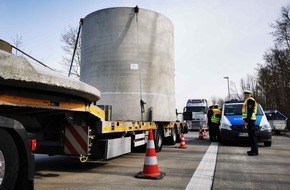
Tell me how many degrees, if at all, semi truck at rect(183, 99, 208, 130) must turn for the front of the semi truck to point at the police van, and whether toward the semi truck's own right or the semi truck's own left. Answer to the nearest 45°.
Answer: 0° — it already faces it

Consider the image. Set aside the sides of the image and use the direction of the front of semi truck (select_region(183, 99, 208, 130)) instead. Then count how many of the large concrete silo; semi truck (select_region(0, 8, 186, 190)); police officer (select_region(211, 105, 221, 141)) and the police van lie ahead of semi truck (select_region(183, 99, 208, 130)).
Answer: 4

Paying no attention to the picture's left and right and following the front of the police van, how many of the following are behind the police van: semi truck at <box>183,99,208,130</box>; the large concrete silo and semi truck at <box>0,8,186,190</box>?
1

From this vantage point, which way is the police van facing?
toward the camera

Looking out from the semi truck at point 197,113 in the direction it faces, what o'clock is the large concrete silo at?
The large concrete silo is roughly at 12 o'clock from the semi truck.

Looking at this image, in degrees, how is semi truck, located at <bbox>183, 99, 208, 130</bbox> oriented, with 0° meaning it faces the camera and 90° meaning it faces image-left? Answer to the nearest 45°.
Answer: approximately 0°

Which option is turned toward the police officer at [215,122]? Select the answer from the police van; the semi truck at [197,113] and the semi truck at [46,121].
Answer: the semi truck at [197,113]

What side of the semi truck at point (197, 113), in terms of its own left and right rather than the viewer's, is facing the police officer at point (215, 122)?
front

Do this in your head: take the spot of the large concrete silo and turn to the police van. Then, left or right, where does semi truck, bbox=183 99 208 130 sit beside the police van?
left
